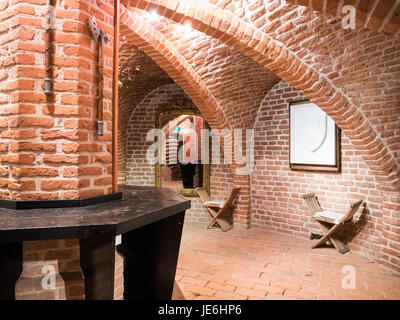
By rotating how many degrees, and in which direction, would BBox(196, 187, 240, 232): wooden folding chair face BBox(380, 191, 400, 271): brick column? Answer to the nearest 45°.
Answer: approximately 90° to its left

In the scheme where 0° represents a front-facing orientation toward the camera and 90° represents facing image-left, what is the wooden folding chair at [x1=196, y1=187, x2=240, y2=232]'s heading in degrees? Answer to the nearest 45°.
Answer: approximately 45°

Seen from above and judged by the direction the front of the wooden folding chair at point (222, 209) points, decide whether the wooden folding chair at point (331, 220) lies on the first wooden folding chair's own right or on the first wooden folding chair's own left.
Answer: on the first wooden folding chair's own left
